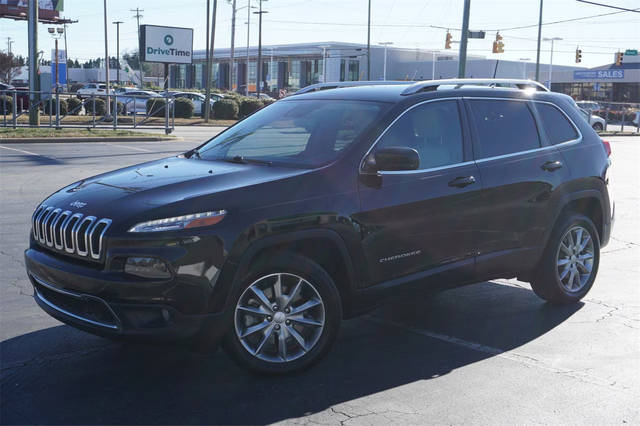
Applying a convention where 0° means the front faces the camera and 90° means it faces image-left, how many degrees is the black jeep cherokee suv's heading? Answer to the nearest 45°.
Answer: approximately 45°

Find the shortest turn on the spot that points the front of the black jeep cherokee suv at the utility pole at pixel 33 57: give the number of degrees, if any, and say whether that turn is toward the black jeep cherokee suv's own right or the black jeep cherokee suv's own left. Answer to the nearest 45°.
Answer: approximately 90° to the black jeep cherokee suv's own right

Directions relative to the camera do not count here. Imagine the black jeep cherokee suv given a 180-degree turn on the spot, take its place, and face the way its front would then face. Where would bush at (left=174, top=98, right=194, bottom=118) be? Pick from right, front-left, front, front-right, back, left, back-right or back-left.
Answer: front-left

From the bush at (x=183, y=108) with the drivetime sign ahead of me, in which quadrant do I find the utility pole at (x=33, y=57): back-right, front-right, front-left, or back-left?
back-left

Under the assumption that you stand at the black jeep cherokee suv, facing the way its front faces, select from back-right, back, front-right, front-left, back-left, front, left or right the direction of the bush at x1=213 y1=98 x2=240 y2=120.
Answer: back-right

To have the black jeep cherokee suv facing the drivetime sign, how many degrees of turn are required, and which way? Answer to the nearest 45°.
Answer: approximately 135° to its right

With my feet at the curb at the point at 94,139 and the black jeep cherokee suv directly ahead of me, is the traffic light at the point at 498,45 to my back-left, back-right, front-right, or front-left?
back-left
